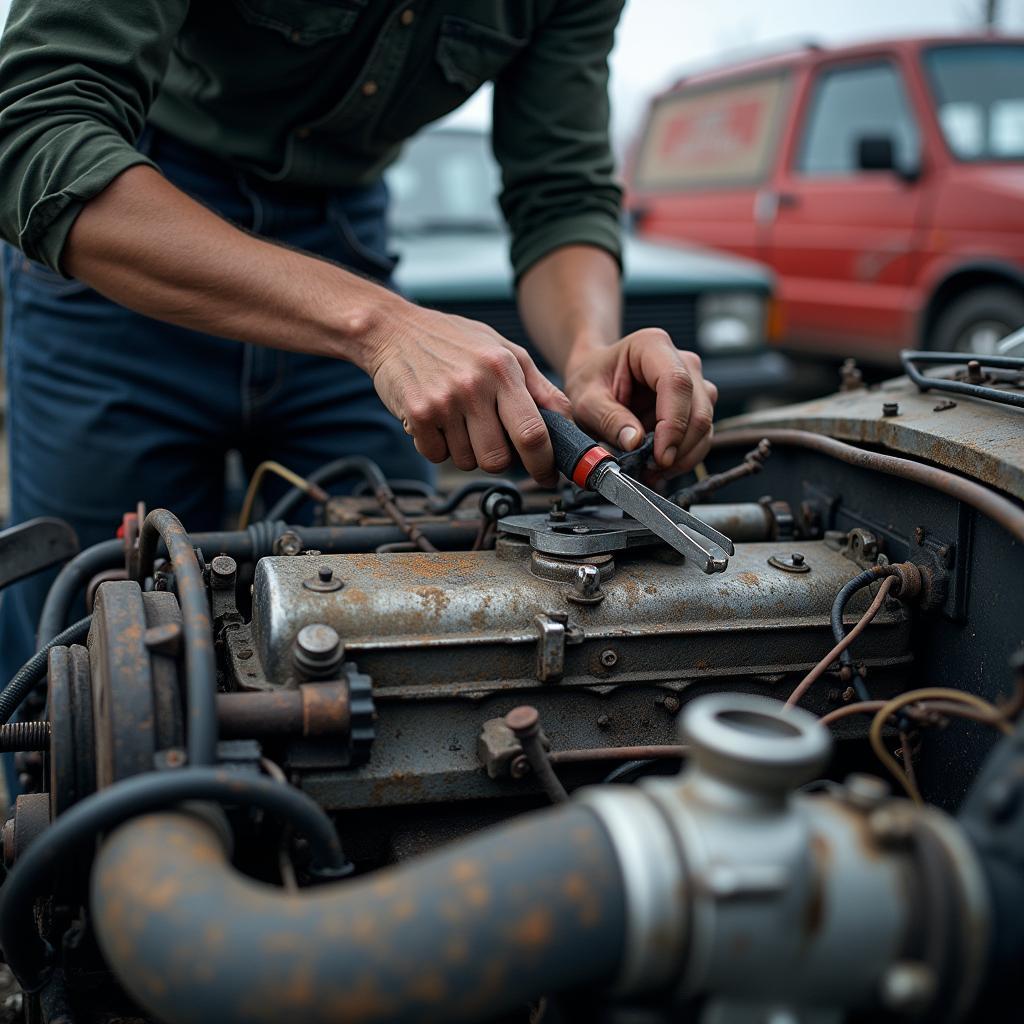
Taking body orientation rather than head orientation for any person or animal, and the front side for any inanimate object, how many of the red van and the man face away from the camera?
0

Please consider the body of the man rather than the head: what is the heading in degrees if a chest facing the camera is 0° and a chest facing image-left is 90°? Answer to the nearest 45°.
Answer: approximately 315°

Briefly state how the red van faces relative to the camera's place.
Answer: facing the viewer and to the right of the viewer

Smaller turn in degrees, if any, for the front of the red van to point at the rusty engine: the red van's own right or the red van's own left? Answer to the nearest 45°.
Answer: approximately 45° to the red van's own right

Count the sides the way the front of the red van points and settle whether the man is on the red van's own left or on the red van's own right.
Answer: on the red van's own right

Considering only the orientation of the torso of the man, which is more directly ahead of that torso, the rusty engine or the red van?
the rusty engine
